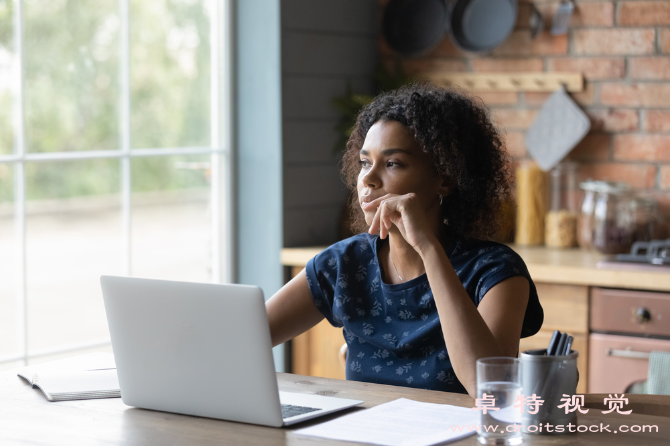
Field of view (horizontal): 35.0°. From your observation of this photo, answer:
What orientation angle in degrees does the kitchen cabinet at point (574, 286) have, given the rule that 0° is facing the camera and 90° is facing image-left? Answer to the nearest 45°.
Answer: approximately 0°

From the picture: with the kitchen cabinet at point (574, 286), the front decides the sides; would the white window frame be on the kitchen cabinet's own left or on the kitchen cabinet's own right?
on the kitchen cabinet's own right

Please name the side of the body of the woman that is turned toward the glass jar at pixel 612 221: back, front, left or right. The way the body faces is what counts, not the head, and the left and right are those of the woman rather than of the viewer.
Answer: back

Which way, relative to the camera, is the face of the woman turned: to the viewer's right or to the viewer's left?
to the viewer's left

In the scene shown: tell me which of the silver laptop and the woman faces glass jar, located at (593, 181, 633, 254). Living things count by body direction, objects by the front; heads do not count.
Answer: the silver laptop

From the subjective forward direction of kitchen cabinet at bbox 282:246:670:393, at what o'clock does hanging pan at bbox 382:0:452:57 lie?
The hanging pan is roughly at 5 o'clock from the kitchen cabinet.

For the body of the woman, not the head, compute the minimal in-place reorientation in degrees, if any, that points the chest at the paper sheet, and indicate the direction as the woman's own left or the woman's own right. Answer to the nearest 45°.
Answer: approximately 45° to the woman's own left

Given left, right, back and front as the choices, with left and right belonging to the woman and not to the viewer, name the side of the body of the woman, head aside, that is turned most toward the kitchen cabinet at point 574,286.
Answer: back

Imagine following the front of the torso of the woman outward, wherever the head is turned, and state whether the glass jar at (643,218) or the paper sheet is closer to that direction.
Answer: the paper sheet

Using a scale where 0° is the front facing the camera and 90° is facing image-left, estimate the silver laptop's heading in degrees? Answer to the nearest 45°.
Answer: approximately 225°

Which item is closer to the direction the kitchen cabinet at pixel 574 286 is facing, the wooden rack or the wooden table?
the wooden table
